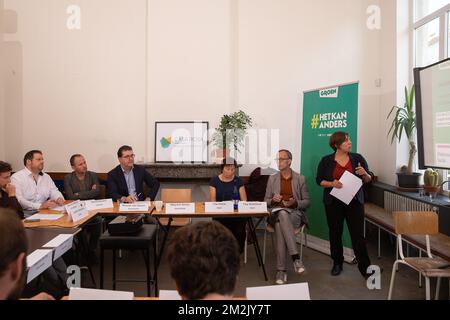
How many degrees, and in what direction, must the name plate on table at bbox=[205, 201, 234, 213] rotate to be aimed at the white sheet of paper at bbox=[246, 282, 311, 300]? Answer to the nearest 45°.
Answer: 0° — it already faces it

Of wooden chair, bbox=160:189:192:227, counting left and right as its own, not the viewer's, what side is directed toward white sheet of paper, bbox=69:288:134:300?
front

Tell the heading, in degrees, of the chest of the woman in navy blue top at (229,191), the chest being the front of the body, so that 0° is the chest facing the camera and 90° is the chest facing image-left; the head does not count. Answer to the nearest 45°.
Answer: approximately 0°

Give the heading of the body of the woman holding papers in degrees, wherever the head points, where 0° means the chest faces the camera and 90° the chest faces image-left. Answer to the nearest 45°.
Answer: approximately 0°

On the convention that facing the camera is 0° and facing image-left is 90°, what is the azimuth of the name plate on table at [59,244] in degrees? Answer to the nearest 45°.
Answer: approximately 315°

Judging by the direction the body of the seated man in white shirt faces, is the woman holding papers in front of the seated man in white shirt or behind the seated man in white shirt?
in front

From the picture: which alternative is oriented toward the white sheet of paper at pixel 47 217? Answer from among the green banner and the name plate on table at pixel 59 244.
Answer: the green banner
